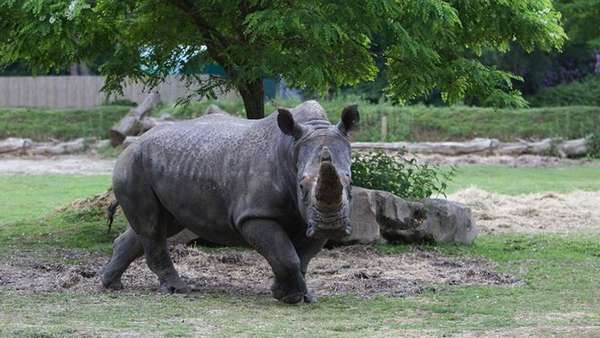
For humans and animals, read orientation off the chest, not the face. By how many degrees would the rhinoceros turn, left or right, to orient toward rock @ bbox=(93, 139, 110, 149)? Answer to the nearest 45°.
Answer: approximately 135° to its left

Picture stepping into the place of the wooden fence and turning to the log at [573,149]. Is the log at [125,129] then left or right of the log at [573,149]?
right

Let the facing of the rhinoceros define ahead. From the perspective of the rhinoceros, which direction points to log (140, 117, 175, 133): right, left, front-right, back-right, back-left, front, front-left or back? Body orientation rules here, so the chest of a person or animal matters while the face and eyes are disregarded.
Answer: back-left

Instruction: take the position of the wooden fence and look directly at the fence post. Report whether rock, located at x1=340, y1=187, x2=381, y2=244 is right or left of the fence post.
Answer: right

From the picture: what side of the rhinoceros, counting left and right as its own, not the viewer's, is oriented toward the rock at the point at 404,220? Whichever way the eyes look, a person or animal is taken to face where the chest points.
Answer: left

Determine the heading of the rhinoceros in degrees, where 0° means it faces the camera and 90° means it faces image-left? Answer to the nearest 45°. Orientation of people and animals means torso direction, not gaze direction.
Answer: approximately 315°

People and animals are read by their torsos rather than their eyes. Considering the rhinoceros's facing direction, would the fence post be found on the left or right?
on its left

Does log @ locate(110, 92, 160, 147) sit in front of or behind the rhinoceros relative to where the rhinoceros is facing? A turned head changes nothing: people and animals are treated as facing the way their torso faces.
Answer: behind

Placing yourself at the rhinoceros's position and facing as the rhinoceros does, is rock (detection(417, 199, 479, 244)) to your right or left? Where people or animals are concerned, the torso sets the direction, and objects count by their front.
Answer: on your left
